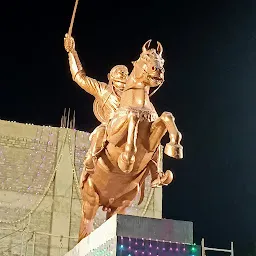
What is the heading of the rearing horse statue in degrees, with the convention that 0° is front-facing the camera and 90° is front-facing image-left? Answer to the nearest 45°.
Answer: approximately 315°
